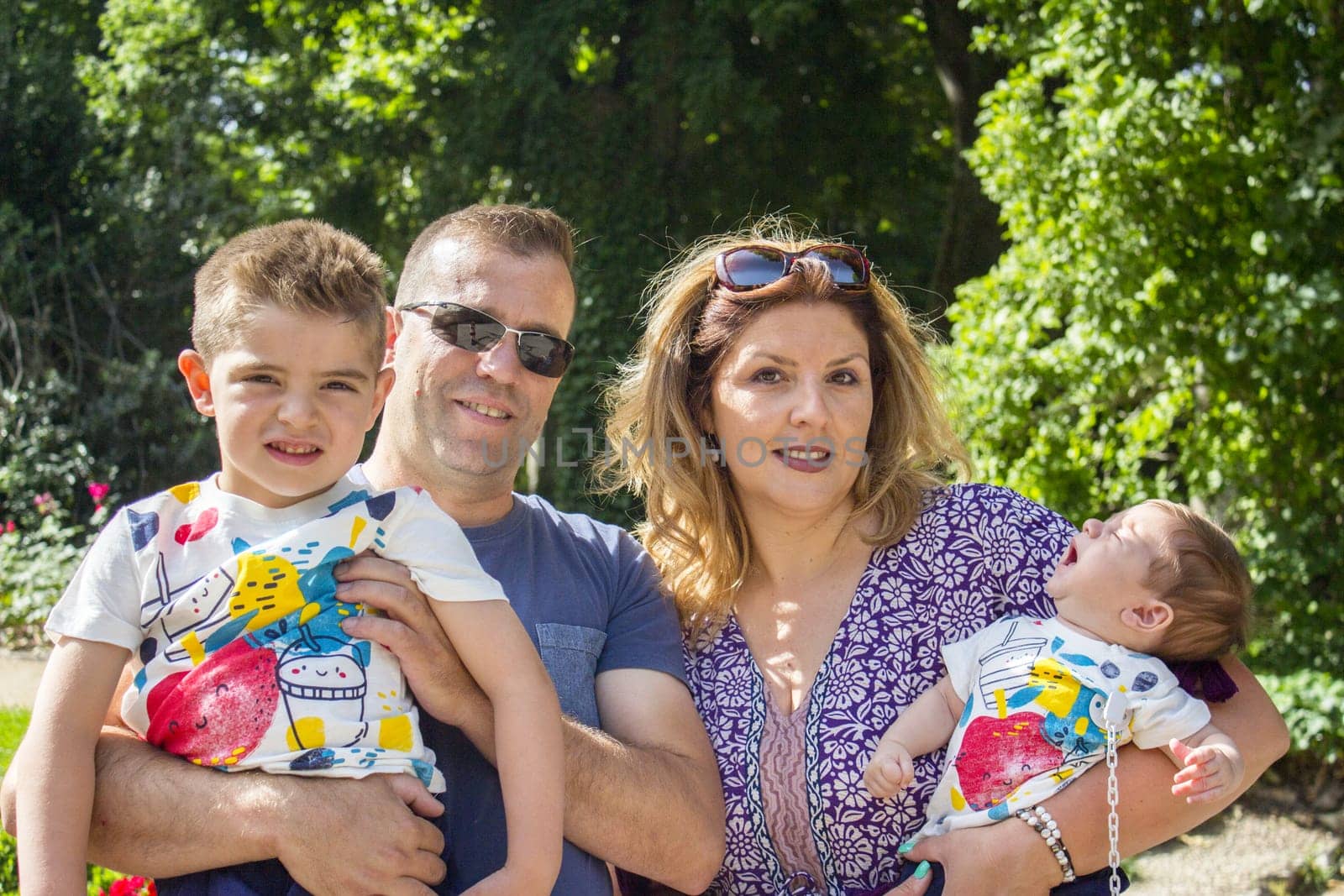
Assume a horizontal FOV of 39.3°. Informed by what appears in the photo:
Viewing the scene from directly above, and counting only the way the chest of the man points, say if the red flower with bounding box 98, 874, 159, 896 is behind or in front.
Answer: behind

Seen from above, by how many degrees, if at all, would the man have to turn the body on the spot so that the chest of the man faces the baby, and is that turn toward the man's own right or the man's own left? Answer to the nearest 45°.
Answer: approximately 90° to the man's own left

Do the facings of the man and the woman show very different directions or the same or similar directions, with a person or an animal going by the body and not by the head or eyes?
same or similar directions

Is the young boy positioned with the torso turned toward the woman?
no

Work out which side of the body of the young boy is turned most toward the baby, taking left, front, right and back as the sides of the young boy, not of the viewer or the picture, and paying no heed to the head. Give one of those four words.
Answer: left

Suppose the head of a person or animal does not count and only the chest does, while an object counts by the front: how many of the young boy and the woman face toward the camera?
2

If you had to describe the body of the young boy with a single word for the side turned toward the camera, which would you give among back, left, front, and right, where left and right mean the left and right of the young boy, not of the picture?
front

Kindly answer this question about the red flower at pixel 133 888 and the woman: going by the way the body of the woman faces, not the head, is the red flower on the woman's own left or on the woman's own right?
on the woman's own right

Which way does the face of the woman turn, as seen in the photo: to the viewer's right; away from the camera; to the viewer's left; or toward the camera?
toward the camera

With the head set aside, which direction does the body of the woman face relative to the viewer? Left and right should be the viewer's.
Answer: facing the viewer

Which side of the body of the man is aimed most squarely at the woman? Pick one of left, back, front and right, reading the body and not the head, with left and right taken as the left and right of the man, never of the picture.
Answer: left

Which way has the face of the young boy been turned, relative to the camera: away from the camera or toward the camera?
toward the camera

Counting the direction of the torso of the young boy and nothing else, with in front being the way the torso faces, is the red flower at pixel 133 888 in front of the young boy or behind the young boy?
behind

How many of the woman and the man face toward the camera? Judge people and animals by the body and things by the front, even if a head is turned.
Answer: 2
